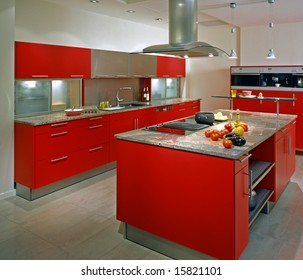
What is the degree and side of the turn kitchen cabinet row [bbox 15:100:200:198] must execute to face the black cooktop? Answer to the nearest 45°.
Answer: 0° — it already faces it

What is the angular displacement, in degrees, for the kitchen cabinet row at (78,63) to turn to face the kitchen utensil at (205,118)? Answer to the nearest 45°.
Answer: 0° — it already faces it

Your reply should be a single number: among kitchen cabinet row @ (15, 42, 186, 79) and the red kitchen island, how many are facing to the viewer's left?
0

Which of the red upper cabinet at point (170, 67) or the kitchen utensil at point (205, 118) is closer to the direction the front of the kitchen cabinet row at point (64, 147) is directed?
the kitchen utensil

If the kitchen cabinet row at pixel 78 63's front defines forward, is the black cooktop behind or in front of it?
in front

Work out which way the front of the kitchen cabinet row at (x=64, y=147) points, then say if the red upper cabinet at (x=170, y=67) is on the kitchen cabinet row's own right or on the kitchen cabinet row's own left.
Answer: on the kitchen cabinet row's own left

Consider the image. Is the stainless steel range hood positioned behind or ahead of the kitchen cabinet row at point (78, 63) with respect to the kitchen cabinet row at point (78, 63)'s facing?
ahead

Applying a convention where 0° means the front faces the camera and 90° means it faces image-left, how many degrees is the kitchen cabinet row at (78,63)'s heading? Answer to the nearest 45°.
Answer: approximately 315°
